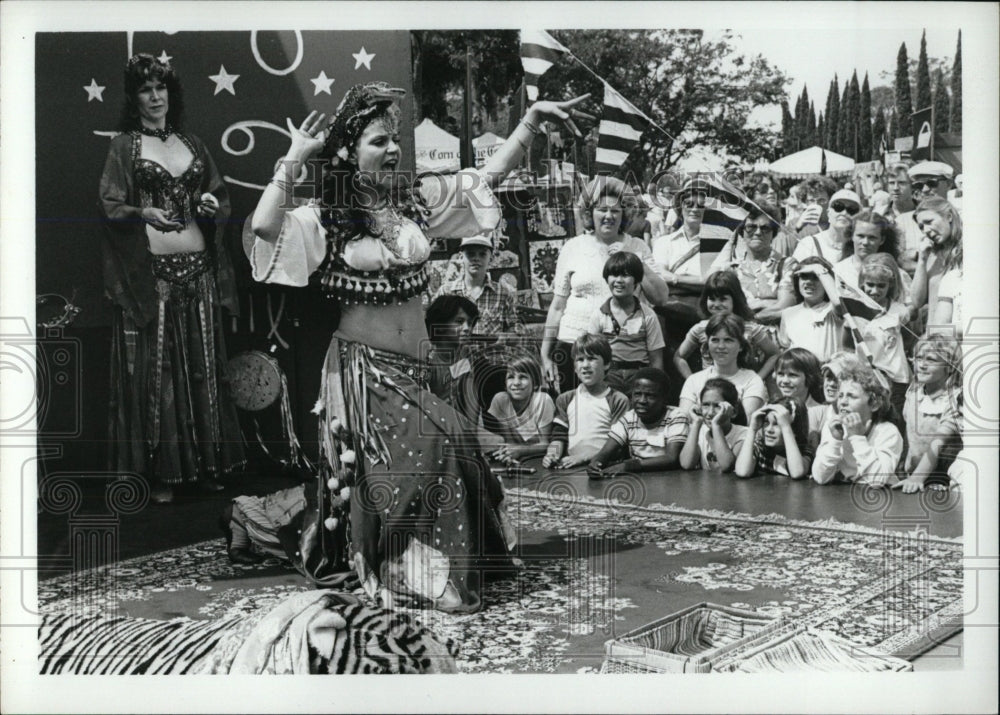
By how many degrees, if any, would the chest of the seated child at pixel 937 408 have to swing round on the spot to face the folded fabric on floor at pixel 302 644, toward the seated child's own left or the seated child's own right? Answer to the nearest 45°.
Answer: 0° — they already face it

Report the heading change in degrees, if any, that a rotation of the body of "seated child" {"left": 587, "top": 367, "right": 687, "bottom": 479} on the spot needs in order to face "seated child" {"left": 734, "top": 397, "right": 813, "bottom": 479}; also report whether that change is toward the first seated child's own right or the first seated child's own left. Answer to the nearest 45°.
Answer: approximately 135° to the first seated child's own left

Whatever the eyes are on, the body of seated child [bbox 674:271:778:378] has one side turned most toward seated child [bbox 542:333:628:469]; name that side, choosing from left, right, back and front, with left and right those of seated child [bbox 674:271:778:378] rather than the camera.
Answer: front

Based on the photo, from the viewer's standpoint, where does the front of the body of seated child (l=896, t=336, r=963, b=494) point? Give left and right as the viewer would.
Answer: facing the viewer and to the left of the viewer

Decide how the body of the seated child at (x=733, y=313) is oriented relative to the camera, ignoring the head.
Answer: toward the camera

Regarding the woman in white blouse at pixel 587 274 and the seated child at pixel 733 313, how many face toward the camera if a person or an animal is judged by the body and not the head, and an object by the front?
2

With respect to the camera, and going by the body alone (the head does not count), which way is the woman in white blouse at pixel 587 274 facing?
toward the camera

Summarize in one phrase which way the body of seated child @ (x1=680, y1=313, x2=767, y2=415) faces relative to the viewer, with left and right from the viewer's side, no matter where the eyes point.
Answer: facing the viewer
